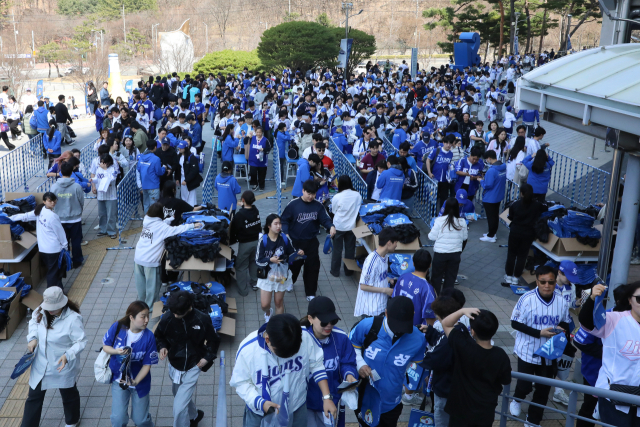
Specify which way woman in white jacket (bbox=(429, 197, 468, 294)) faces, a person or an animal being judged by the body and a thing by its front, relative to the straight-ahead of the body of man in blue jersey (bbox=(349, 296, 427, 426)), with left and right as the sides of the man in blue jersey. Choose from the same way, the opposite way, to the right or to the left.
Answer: the opposite way

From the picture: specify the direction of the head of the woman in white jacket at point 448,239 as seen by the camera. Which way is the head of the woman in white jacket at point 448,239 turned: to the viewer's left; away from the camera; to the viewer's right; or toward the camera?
away from the camera

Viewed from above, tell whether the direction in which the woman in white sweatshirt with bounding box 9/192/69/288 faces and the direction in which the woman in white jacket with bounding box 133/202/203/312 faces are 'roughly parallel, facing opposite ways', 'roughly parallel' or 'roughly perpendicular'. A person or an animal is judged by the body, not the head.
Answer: roughly perpendicular

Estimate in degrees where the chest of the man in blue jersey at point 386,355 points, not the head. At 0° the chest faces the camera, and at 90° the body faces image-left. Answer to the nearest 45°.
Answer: approximately 0°

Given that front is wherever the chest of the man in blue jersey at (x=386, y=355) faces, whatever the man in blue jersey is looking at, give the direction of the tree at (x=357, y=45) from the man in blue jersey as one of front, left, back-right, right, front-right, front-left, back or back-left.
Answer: back

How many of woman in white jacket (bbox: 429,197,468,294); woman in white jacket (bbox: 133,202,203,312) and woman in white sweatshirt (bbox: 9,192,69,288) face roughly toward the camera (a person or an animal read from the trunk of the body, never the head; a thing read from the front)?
0

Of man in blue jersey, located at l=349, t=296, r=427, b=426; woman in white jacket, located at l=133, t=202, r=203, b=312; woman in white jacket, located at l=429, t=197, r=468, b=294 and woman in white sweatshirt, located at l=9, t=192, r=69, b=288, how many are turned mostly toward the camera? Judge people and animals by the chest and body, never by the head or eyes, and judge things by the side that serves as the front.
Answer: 1

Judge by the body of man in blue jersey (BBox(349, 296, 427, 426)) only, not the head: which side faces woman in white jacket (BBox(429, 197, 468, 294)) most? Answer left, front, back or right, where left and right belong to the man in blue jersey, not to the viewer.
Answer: back

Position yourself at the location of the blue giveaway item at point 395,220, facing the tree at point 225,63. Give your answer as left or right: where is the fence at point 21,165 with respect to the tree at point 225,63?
left

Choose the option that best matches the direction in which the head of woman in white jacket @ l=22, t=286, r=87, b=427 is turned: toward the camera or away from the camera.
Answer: toward the camera

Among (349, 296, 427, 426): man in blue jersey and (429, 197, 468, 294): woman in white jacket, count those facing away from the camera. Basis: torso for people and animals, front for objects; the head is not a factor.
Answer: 1

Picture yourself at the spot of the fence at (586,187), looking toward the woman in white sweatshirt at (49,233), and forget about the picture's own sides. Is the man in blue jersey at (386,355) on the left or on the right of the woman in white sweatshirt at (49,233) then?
left

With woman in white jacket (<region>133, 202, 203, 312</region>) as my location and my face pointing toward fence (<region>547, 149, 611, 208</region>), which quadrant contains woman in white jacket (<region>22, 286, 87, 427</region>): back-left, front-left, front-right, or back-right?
back-right

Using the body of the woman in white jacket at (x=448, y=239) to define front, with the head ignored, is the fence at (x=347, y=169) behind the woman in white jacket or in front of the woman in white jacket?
in front

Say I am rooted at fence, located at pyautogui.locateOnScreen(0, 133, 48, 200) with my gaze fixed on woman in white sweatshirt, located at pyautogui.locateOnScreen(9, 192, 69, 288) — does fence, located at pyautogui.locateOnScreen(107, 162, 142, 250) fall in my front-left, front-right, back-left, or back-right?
front-left
